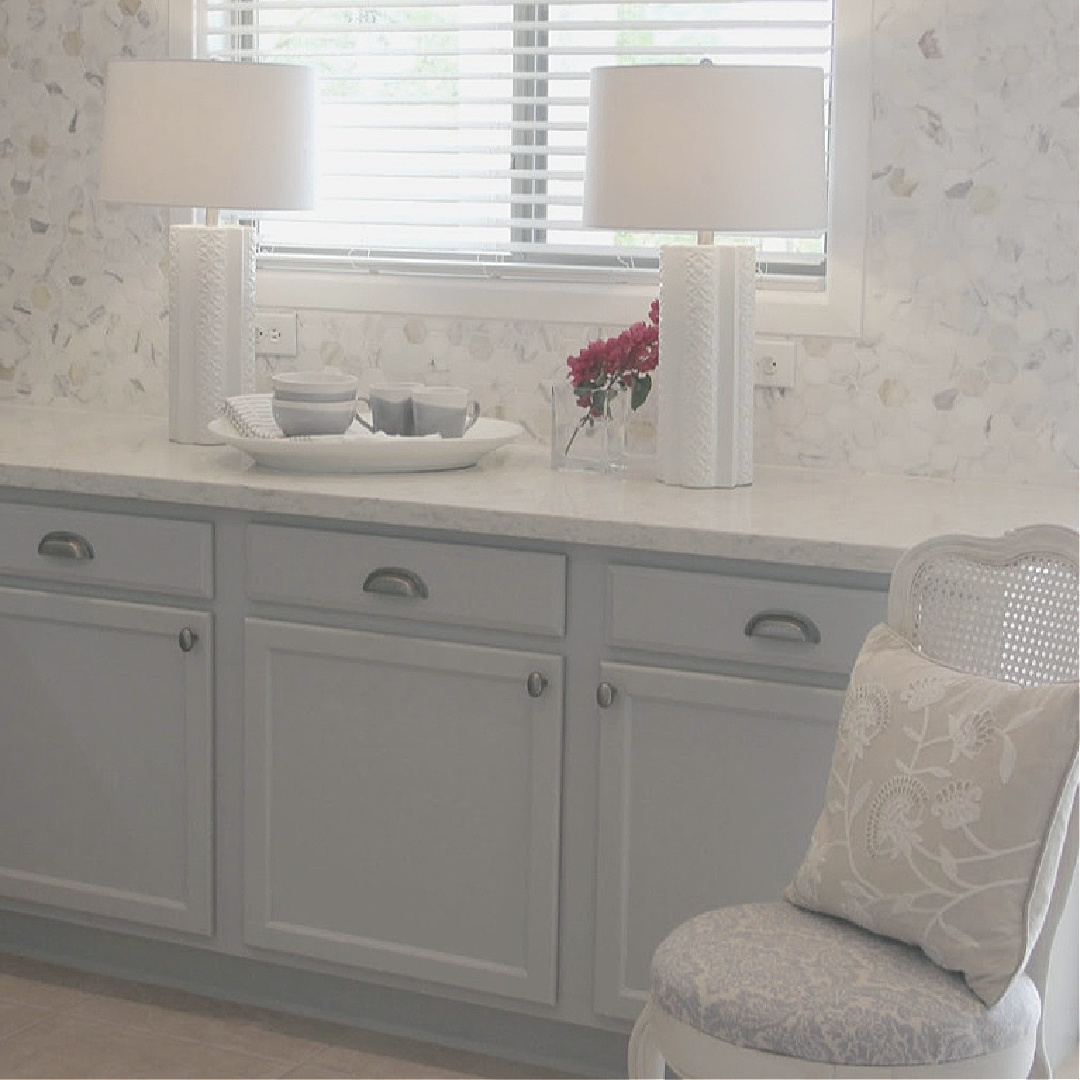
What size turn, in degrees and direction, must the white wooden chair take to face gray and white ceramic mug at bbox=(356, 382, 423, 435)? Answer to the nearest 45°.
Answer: approximately 90° to its right

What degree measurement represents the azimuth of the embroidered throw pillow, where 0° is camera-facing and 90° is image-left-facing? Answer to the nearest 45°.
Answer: approximately 45°

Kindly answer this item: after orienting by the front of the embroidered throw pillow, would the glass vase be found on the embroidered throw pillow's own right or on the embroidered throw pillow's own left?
on the embroidered throw pillow's own right

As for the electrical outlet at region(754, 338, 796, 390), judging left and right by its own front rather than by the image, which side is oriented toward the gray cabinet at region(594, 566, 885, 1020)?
front

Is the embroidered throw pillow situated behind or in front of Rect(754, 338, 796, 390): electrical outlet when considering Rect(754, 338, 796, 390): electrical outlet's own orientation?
in front

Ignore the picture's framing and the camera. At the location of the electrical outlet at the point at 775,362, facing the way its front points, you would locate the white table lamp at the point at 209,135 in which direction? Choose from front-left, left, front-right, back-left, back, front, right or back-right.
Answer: right

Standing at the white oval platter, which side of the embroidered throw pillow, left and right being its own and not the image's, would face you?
right

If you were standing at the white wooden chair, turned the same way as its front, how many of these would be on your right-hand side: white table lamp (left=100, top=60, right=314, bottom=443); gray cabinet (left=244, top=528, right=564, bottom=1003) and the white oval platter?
3

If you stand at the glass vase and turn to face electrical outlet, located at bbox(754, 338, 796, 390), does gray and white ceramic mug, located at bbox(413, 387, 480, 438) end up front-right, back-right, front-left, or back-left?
back-left

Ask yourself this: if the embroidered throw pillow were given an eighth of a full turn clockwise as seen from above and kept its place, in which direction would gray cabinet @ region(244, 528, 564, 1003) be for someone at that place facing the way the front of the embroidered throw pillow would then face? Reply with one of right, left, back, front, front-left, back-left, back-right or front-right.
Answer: front-right

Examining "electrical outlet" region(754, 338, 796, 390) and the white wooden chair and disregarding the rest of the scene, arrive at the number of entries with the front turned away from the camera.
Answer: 0

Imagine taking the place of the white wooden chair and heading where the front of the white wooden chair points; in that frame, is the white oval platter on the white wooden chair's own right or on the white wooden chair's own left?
on the white wooden chair's own right

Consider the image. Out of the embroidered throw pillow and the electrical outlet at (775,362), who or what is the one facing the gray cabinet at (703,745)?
the electrical outlet

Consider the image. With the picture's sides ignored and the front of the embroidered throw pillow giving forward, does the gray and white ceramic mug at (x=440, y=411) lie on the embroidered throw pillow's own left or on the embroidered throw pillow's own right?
on the embroidered throw pillow's own right

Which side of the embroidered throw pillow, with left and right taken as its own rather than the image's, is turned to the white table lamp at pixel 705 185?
right
